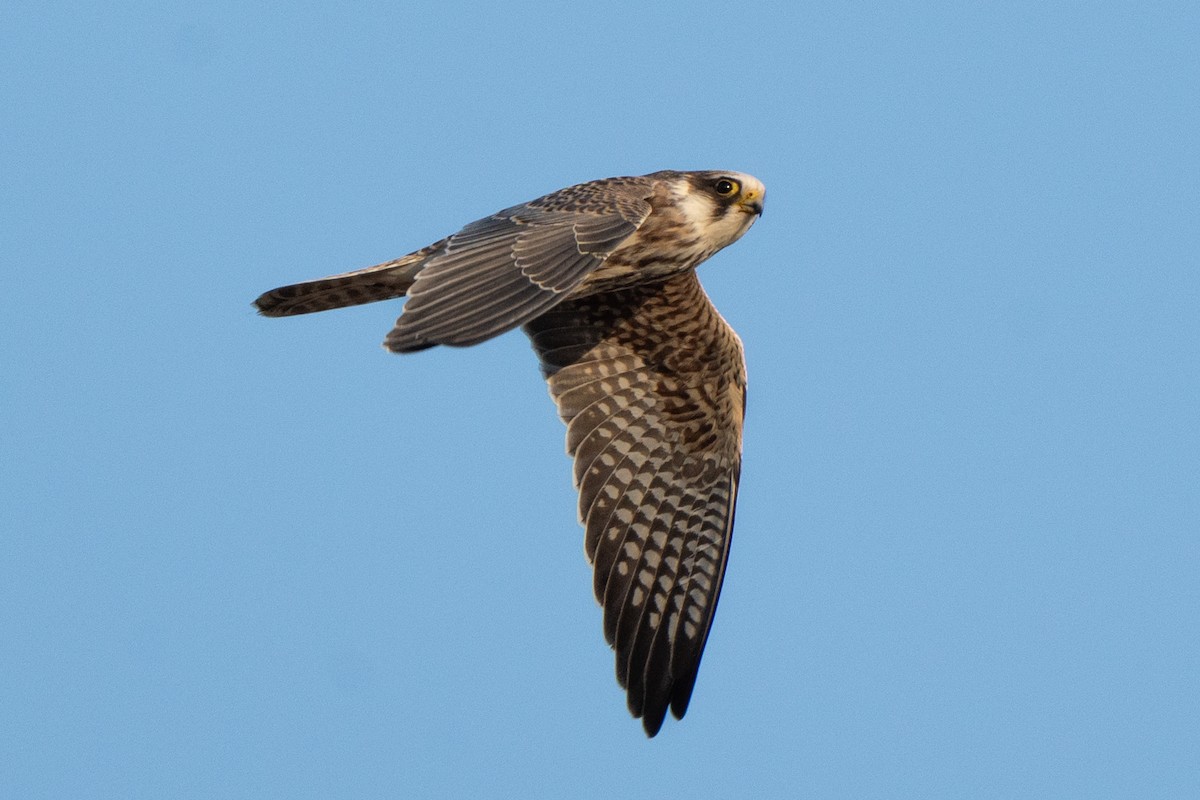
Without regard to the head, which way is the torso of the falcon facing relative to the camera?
to the viewer's right
